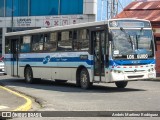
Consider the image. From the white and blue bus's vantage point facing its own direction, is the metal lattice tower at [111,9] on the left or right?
on its left

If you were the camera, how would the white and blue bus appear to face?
facing the viewer and to the right of the viewer
